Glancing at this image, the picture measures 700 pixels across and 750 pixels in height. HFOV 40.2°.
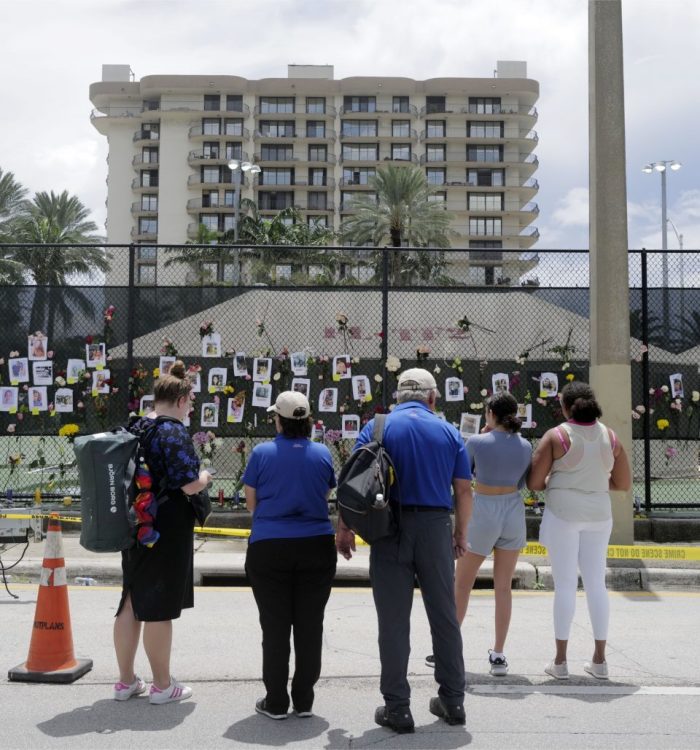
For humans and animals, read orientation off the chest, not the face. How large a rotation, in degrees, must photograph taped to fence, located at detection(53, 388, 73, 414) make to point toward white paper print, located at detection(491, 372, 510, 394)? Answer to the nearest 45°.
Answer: approximately 90° to its left

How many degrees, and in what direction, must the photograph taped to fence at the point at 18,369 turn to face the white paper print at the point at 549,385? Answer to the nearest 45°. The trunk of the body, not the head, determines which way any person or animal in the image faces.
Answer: approximately 90° to its left

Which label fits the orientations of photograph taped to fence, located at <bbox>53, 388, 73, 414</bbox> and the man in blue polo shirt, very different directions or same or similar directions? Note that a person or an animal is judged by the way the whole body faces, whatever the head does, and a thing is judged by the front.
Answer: very different directions

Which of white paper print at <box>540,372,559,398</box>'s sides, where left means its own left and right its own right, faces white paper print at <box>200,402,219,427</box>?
right

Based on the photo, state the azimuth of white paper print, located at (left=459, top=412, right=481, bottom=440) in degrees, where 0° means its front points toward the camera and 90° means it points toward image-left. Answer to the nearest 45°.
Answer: approximately 0°

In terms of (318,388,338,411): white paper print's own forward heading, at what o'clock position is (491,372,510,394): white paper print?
(491,372,510,394): white paper print is roughly at 9 o'clock from (318,388,338,411): white paper print.

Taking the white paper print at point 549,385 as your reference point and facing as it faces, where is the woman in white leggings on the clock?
The woman in white leggings is roughly at 12 o'clock from the white paper print.

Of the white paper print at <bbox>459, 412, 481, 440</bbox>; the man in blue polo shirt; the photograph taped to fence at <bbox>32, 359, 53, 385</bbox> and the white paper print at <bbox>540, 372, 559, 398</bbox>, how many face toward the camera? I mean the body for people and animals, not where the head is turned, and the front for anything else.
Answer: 3

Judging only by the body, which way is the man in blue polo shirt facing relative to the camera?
away from the camera
